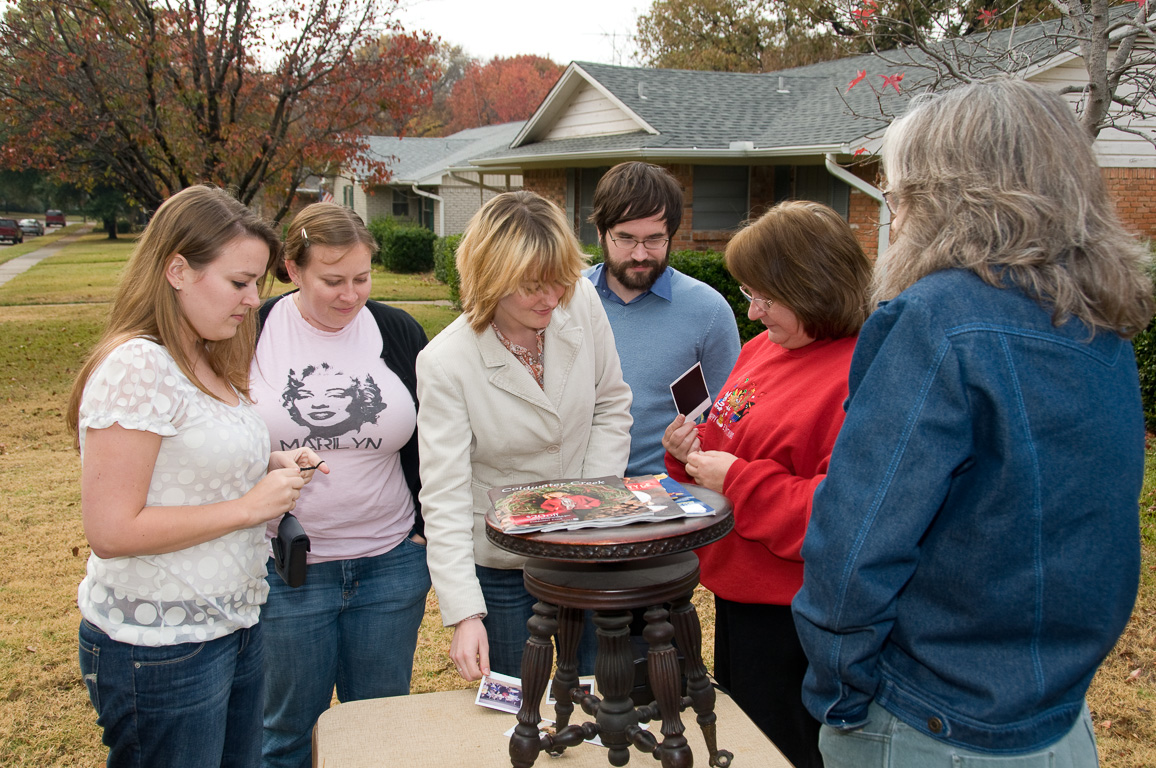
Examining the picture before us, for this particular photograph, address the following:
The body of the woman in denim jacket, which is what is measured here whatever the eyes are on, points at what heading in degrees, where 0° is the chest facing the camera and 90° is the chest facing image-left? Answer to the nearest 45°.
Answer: approximately 135°

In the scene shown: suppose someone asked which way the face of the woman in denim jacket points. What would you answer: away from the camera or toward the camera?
away from the camera

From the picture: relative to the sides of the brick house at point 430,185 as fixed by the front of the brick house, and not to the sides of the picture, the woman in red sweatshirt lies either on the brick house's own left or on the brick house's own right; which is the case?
on the brick house's own left

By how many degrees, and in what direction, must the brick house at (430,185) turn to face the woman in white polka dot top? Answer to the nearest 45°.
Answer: approximately 45° to its left

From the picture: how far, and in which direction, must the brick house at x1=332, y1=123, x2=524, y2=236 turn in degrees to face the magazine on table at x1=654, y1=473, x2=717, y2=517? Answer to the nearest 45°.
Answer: approximately 45° to its left

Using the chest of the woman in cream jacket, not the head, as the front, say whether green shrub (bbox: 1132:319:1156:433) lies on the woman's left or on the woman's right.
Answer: on the woman's left

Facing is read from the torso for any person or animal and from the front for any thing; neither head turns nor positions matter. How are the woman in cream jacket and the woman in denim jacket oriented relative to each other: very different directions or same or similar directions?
very different directions

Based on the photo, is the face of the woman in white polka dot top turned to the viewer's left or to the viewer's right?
to the viewer's right

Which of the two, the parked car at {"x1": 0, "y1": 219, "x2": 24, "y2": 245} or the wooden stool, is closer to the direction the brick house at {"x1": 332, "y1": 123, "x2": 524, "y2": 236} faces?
the wooden stool

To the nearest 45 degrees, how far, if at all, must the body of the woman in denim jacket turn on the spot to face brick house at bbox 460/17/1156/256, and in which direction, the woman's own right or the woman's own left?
approximately 45° to the woman's own right

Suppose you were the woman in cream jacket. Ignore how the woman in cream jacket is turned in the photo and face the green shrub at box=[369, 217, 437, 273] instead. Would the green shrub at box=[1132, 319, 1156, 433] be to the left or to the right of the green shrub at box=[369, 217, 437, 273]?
right

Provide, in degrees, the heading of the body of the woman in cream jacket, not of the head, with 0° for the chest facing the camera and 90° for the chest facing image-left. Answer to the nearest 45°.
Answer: approximately 315°

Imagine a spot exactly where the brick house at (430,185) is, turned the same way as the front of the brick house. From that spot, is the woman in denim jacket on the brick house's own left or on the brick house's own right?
on the brick house's own left
